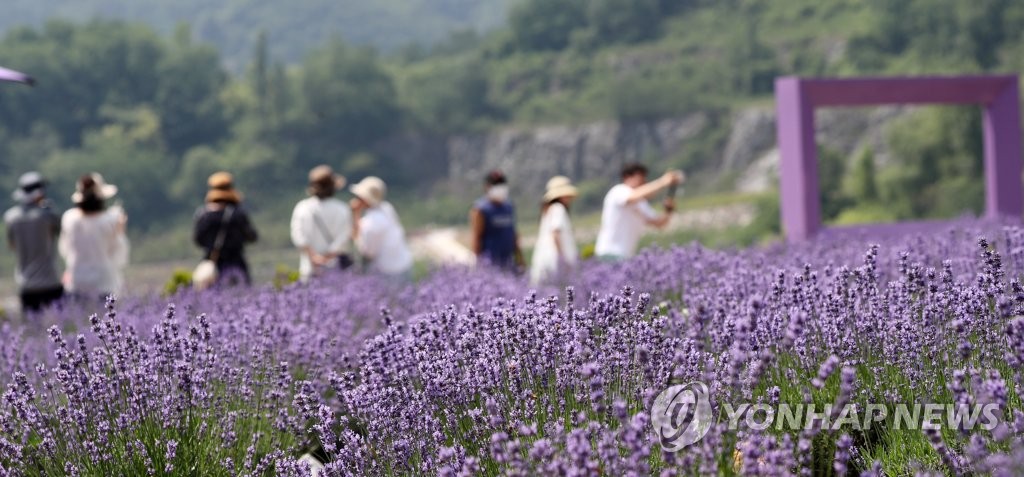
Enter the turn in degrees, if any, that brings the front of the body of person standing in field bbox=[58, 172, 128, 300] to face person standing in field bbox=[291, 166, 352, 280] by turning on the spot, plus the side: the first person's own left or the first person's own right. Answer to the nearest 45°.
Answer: approximately 90° to the first person's own right

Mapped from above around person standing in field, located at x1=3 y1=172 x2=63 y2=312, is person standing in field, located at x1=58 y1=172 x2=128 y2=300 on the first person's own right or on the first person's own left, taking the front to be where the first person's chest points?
on the first person's own right

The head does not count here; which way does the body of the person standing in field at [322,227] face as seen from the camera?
away from the camera

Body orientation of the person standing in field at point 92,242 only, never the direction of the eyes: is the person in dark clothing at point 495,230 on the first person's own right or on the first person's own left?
on the first person's own right

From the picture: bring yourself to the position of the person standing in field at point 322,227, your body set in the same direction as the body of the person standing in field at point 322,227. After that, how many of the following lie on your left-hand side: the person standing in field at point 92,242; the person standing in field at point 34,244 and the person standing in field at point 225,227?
3

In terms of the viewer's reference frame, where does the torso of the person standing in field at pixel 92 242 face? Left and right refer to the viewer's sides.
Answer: facing away from the viewer

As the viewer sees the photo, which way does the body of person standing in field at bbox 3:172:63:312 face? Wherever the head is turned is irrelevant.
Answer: away from the camera

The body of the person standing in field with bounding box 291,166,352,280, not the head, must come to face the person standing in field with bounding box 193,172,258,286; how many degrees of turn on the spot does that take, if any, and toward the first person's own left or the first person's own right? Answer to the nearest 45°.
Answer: approximately 90° to the first person's own left

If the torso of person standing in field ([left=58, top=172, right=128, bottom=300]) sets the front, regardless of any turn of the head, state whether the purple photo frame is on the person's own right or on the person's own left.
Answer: on the person's own right

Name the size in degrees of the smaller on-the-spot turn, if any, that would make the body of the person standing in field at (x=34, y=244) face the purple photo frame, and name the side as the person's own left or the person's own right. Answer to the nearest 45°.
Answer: approximately 90° to the person's own right
